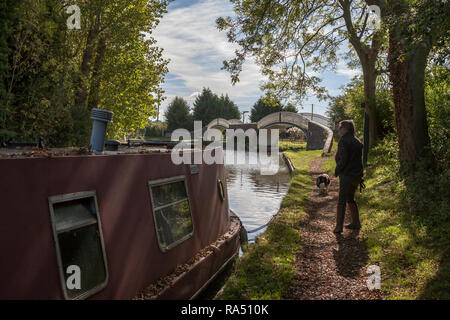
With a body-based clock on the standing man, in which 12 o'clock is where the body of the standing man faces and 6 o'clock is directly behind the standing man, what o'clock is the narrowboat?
The narrowboat is roughly at 10 o'clock from the standing man.

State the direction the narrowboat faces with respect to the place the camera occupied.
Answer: facing away from the viewer and to the right of the viewer

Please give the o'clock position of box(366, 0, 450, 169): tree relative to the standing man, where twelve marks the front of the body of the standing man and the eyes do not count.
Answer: The tree is roughly at 4 o'clock from the standing man.

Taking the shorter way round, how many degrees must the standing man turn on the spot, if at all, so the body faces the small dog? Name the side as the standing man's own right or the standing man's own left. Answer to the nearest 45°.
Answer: approximately 90° to the standing man's own right

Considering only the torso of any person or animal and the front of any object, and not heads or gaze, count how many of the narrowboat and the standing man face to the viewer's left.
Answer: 1

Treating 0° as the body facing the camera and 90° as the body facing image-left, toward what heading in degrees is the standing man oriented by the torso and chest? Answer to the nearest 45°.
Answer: approximately 90°

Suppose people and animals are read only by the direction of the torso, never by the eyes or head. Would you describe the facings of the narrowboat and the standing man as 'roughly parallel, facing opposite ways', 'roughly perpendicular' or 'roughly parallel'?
roughly perpendicular
